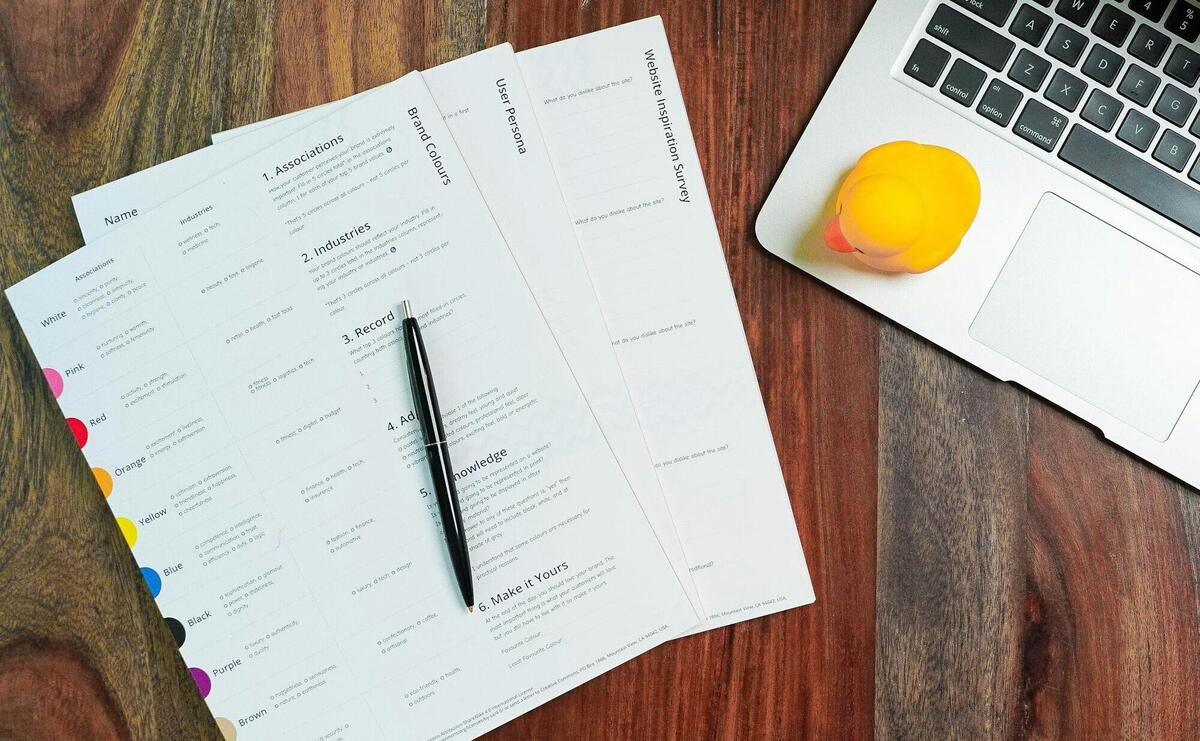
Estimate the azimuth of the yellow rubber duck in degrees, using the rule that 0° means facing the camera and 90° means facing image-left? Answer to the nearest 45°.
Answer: approximately 45°

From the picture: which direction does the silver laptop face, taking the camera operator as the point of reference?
facing the viewer and to the left of the viewer
